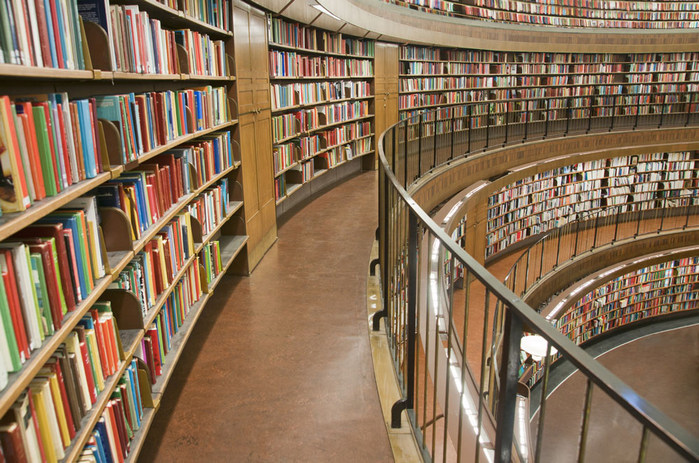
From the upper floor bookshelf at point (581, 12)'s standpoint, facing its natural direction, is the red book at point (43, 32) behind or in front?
in front

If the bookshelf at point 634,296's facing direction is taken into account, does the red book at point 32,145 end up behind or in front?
in front

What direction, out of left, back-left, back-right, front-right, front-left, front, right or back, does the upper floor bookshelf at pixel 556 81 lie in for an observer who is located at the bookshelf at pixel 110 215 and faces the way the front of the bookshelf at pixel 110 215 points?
left

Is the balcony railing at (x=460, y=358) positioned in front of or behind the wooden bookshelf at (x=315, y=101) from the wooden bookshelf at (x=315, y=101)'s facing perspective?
in front

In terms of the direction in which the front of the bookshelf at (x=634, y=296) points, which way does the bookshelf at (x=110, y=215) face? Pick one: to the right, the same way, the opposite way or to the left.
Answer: to the left

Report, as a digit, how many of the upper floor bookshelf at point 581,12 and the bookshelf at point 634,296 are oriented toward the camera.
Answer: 2

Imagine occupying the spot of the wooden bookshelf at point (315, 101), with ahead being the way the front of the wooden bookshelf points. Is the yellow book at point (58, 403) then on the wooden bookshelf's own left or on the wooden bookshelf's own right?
on the wooden bookshelf's own right

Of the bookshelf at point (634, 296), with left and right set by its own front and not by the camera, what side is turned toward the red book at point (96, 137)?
front

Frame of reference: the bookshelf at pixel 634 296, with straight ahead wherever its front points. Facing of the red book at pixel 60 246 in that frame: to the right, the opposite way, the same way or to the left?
to the left

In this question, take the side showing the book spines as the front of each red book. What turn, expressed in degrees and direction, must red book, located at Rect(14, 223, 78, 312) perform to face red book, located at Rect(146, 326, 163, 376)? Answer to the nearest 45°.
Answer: approximately 90° to its left

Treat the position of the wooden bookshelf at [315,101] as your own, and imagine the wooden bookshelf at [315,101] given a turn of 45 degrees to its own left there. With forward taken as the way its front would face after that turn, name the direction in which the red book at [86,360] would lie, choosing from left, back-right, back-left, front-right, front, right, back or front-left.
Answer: right

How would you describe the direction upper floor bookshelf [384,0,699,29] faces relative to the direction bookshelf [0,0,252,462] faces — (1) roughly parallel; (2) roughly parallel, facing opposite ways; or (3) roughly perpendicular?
roughly perpendicular
